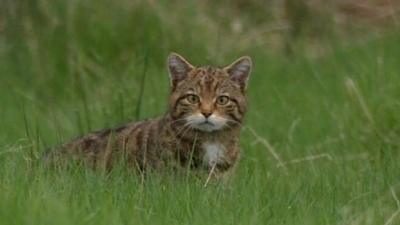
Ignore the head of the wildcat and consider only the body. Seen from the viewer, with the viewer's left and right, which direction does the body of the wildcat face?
facing the viewer and to the right of the viewer
